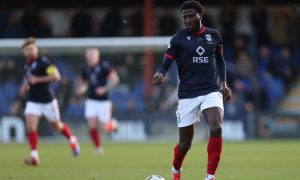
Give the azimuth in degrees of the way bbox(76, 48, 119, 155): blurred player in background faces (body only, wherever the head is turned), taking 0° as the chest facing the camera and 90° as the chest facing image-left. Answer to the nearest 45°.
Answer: approximately 45°

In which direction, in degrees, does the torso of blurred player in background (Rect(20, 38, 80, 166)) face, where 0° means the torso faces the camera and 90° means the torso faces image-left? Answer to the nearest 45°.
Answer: approximately 45°

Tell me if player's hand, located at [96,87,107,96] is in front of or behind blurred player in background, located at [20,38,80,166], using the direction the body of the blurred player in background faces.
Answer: behind
